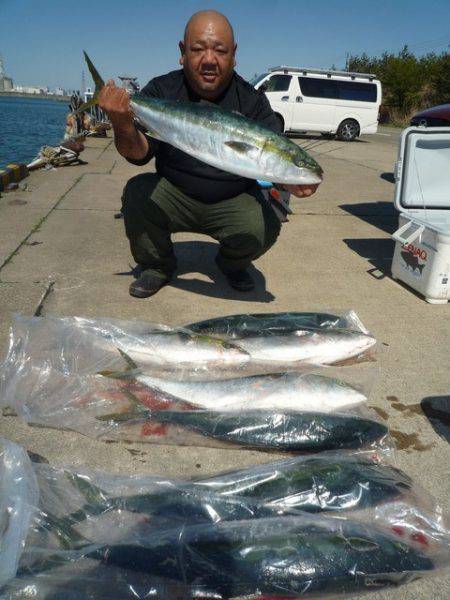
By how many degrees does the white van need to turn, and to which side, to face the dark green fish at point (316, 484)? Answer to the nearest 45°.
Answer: approximately 90° to its left

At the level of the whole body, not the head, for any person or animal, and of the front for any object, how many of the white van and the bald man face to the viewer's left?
1

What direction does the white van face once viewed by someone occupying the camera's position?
facing to the left of the viewer

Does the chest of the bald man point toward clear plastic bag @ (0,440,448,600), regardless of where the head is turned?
yes

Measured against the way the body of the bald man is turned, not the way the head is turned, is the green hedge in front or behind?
behind

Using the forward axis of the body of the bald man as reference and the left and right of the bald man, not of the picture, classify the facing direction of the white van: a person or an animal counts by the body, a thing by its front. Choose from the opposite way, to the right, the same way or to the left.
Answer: to the right

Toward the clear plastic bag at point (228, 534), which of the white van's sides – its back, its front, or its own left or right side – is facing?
left

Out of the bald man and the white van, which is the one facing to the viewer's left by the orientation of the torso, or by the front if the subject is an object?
the white van
